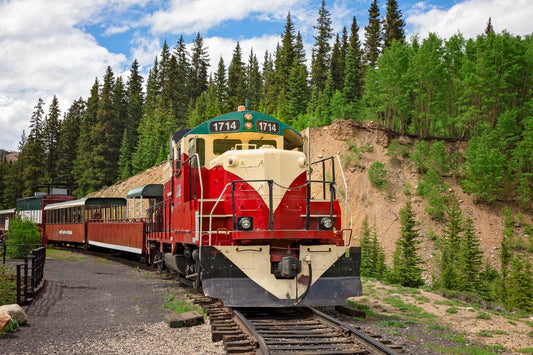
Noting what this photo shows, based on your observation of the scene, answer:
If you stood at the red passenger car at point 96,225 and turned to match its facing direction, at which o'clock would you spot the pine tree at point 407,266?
The pine tree is roughly at 12 o'clock from the red passenger car.

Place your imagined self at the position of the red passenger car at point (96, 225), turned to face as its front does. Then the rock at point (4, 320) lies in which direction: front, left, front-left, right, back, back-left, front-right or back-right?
front-right

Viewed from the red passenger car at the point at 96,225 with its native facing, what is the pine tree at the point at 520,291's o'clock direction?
The pine tree is roughly at 12 o'clock from the red passenger car.

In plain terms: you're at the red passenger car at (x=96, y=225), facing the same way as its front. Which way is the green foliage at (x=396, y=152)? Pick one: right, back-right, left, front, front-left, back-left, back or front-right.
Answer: front-left

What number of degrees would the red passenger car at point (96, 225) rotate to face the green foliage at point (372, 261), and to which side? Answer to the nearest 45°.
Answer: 0° — it already faces it

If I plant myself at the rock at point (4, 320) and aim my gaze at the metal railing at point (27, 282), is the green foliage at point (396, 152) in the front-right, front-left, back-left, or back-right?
front-right

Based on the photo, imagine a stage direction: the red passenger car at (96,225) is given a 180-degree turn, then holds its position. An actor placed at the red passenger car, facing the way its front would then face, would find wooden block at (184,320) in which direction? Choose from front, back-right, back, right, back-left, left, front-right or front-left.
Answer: back-left

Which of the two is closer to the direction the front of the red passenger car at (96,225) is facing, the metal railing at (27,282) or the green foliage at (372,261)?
the green foliage

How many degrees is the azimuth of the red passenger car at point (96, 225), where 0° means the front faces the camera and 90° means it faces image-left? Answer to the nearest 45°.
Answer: approximately 315°

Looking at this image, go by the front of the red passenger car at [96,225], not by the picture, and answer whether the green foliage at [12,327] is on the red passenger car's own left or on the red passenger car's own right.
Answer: on the red passenger car's own right

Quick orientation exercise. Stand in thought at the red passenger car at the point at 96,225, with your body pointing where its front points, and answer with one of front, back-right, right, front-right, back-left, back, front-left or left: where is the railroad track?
front-right

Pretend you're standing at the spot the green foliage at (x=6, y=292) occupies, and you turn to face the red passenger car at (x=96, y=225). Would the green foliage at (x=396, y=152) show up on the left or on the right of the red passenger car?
right
